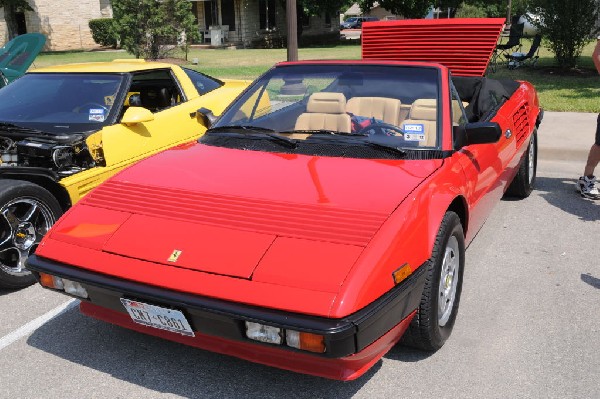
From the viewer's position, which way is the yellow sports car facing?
facing the viewer and to the left of the viewer

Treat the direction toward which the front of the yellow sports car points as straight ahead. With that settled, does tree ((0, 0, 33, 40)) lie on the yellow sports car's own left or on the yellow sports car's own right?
on the yellow sports car's own right

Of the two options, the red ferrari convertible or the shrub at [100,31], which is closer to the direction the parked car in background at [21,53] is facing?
the red ferrari convertible

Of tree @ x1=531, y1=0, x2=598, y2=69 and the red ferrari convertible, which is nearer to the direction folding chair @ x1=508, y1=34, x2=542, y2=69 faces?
the red ferrari convertible

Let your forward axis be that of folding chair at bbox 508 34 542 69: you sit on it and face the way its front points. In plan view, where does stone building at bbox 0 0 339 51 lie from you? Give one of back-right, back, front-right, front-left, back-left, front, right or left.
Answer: front-right

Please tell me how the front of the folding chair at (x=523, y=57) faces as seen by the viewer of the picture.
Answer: facing to the left of the viewer

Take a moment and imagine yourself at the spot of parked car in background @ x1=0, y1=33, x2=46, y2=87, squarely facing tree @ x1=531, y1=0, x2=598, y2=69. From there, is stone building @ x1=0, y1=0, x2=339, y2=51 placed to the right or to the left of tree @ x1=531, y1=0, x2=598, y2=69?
left

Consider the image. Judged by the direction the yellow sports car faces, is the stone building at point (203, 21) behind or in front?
behind

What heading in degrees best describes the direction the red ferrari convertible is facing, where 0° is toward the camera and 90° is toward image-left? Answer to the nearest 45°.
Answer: approximately 45°
